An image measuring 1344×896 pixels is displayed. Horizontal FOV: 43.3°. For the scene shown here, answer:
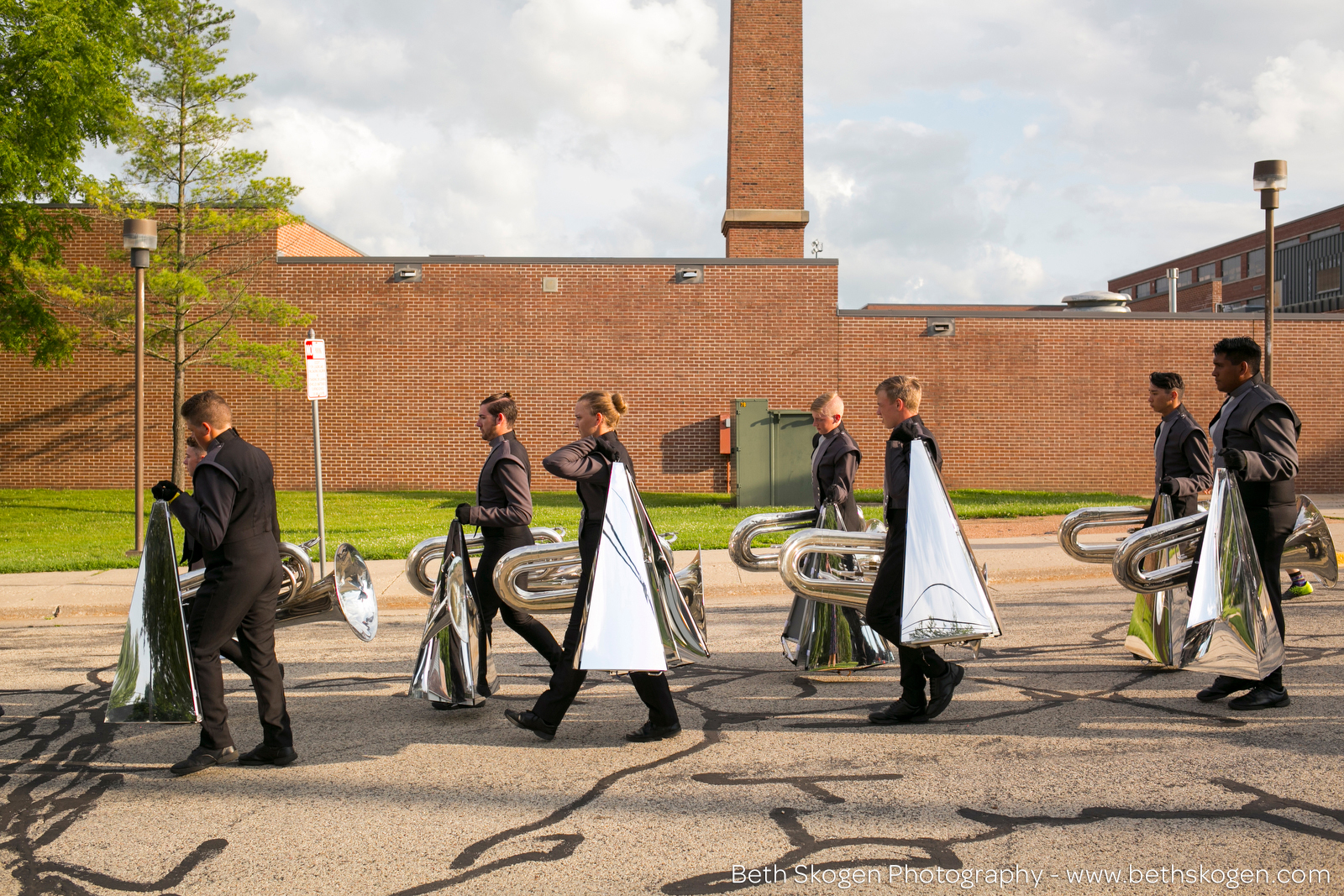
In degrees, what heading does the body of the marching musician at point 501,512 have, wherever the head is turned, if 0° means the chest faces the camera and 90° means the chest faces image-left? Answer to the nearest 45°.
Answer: approximately 90°

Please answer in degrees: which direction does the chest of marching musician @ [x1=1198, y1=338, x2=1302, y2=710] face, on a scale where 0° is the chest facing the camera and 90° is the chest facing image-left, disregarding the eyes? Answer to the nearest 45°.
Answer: approximately 90°

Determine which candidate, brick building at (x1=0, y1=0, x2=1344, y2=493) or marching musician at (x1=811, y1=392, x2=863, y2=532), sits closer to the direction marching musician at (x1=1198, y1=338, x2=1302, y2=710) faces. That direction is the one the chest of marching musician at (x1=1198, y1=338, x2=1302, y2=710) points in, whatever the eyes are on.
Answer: the marching musician

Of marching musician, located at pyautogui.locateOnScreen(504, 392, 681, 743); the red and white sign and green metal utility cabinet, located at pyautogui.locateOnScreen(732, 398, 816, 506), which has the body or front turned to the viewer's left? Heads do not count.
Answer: the marching musician

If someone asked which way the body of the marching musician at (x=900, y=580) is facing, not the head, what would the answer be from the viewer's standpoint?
to the viewer's left

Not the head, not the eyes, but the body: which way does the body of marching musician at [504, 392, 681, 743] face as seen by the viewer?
to the viewer's left

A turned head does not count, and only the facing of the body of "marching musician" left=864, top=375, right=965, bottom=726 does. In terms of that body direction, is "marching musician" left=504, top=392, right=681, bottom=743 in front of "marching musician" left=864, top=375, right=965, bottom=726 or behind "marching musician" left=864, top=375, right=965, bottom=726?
in front

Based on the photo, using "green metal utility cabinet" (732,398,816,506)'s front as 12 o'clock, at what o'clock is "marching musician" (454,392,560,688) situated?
The marching musician is roughly at 12 o'clock from the green metal utility cabinet.
